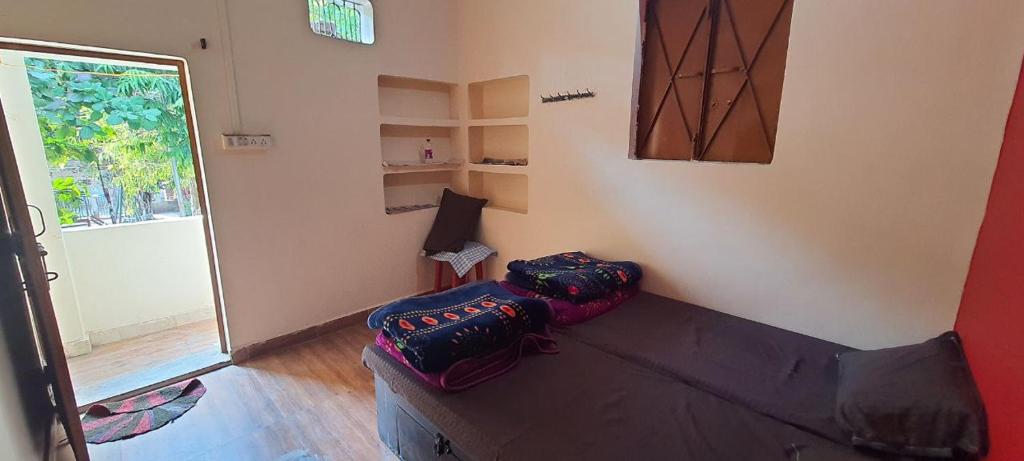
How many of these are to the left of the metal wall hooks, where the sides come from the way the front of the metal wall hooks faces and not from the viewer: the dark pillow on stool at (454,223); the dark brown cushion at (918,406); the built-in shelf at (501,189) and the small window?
1

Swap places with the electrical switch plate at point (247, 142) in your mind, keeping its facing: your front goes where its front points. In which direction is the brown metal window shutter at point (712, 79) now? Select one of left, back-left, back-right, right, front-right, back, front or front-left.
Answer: front-left

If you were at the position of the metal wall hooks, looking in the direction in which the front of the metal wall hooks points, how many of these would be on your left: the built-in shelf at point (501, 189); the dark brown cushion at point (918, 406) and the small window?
1

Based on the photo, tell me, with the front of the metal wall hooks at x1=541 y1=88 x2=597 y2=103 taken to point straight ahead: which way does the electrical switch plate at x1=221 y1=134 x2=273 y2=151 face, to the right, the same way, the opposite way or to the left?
to the left

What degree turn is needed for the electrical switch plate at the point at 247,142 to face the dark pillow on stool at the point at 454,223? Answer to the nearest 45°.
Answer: approximately 90° to its left

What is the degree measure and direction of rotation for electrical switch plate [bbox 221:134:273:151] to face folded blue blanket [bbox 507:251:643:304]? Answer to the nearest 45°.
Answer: approximately 45° to its left

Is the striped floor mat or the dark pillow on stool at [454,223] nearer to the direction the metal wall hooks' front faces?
the striped floor mat

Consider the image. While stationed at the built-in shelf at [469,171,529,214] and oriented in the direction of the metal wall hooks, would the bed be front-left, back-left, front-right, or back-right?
front-right

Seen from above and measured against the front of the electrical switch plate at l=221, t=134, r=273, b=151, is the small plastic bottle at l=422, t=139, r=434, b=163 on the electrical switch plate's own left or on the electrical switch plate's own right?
on the electrical switch plate's own left

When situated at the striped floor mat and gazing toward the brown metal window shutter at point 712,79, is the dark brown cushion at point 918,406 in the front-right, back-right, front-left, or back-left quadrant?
front-right

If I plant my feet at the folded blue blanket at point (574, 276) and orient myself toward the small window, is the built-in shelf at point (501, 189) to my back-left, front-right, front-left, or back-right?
front-right

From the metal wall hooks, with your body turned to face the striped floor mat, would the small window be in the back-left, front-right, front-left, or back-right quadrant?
front-right

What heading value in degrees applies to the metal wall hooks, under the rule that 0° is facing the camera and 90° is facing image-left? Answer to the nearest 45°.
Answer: approximately 45°
